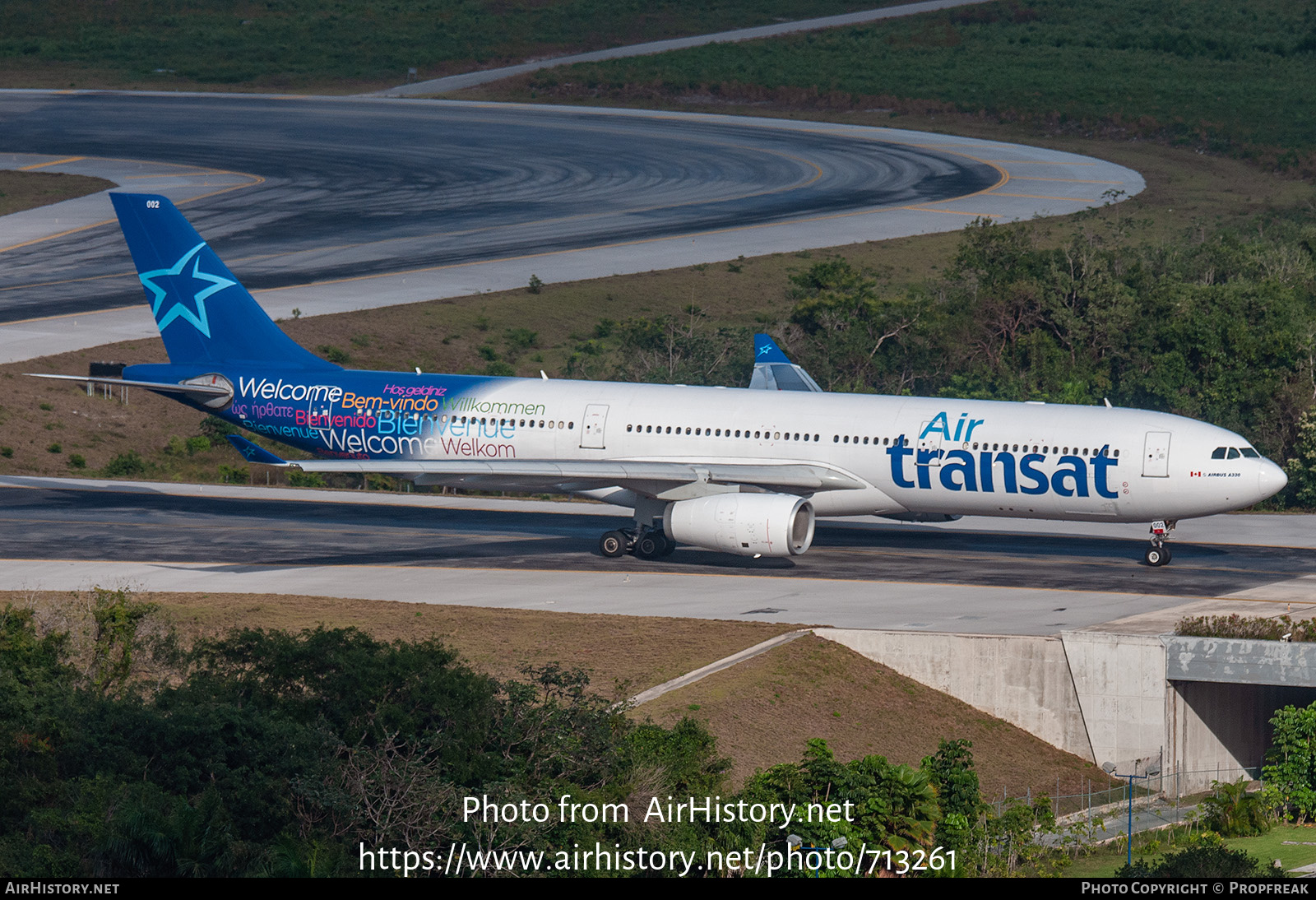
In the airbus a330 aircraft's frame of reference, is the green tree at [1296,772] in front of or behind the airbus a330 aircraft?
in front

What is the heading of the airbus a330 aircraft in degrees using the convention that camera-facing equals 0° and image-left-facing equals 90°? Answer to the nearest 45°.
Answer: approximately 315°
